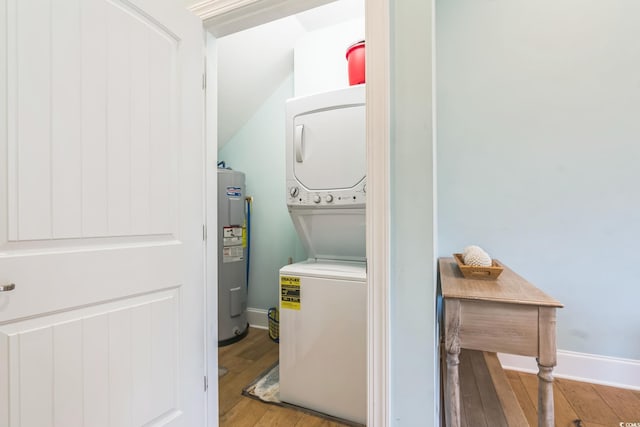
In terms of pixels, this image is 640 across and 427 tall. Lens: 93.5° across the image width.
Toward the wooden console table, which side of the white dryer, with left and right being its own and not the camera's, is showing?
left

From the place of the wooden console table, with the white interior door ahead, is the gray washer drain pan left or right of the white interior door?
right

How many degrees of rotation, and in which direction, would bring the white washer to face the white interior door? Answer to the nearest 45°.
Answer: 0° — it already faces it

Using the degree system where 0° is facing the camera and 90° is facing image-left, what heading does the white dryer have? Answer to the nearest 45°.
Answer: approximately 45°

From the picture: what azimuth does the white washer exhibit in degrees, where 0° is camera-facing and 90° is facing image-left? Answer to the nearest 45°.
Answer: approximately 45°

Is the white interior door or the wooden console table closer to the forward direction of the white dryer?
the white interior door
